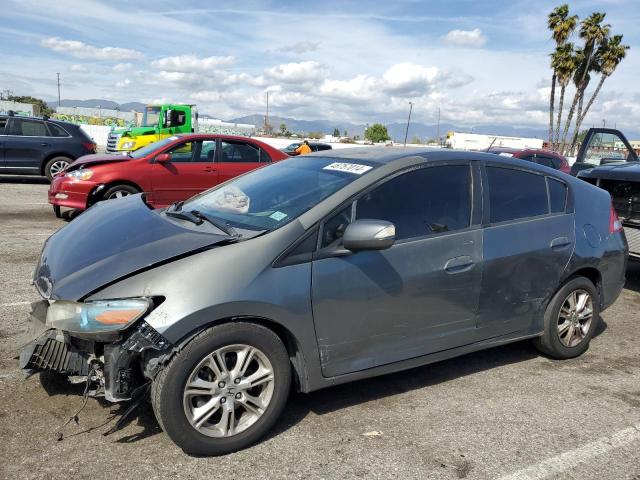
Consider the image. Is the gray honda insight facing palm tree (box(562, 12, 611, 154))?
no

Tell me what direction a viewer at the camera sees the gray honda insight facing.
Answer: facing the viewer and to the left of the viewer

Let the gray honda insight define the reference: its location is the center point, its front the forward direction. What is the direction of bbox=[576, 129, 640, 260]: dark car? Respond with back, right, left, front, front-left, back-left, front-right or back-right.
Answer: back

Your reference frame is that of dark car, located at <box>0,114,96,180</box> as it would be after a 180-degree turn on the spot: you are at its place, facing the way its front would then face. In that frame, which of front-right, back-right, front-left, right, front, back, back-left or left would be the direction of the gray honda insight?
right

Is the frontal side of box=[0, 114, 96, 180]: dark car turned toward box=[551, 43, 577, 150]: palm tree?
no

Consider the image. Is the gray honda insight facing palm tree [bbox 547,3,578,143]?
no

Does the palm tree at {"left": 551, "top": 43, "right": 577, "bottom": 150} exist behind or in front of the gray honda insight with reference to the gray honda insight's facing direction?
behind

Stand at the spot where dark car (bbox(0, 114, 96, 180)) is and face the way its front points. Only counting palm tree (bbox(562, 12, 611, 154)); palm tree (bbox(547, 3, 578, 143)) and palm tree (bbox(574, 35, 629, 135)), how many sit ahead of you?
0

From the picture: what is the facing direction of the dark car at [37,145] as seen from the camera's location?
facing to the left of the viewer

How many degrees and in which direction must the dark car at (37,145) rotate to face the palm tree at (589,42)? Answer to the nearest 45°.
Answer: approximately 180°
